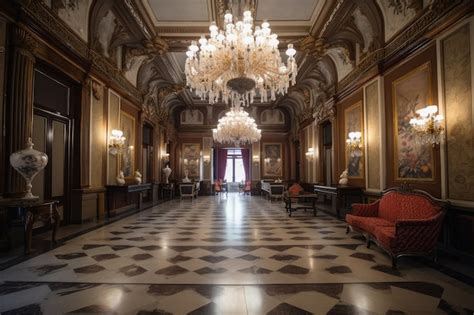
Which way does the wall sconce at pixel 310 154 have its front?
to the viewer's left

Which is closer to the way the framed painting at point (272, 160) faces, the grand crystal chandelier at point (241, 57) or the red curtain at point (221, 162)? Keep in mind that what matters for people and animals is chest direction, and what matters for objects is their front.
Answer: the grand crystal chandelier

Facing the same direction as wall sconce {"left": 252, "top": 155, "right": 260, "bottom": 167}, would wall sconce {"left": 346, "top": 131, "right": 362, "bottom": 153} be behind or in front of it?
in front

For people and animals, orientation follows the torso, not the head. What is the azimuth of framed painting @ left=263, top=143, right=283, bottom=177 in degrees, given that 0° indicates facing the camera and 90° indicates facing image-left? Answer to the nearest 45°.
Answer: approximately 0°

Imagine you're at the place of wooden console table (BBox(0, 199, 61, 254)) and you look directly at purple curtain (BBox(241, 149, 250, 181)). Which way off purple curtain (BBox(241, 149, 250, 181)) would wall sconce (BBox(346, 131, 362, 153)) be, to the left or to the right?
right

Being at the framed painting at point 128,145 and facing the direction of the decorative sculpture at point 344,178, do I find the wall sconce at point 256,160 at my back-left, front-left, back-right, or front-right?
front-left

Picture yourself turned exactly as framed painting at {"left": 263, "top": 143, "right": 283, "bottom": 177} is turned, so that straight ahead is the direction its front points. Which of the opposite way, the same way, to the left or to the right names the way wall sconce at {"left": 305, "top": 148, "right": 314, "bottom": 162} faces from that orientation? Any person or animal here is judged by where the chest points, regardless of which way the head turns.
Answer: to the right

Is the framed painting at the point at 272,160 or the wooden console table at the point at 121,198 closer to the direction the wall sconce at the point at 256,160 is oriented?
the wooden console table

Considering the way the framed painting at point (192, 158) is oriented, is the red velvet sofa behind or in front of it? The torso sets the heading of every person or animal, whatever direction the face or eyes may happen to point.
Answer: in front

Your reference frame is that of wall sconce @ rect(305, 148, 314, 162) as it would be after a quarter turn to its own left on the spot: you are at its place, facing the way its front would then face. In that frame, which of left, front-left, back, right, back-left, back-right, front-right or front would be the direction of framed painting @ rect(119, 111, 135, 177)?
front-right

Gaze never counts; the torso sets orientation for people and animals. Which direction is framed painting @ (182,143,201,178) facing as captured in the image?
toward the camera

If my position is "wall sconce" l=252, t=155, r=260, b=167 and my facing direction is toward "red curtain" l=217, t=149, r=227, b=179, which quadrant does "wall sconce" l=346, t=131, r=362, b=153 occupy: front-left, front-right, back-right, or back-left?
back-left

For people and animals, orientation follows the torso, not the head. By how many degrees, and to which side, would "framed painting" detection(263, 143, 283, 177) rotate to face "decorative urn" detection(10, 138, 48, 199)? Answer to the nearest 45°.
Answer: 0° — it already faces it
